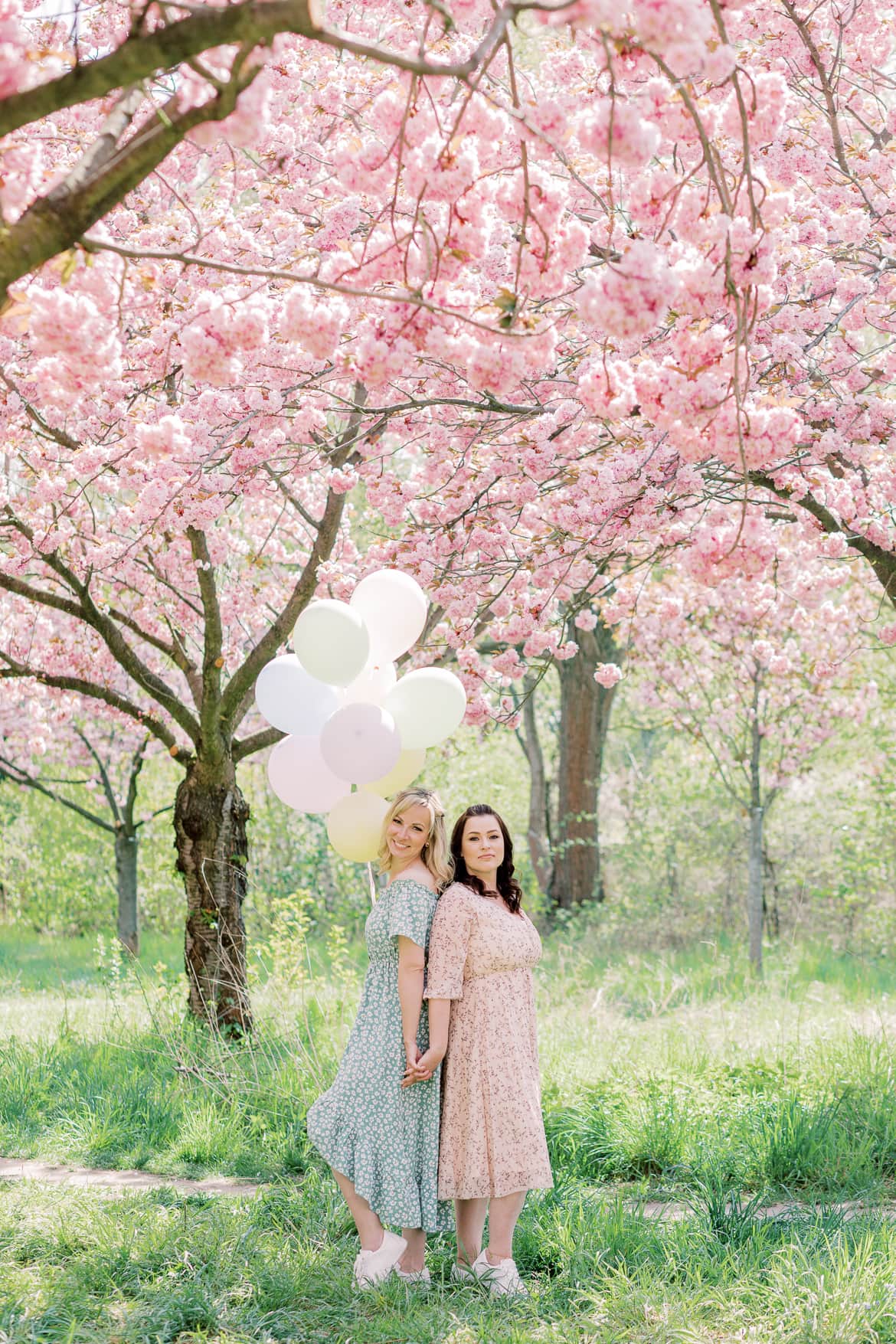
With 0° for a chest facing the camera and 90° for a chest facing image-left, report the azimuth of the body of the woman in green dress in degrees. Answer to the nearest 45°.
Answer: approximately 90°

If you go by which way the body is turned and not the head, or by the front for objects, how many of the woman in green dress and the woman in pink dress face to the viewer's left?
1

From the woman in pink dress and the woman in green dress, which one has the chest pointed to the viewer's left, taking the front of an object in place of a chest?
the woman in green dress

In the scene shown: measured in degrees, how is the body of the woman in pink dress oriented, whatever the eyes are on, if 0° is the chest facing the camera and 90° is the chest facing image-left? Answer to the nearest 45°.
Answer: approximately 315°

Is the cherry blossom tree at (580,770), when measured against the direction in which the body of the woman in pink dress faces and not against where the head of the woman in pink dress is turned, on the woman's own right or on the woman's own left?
on the woman's own left
